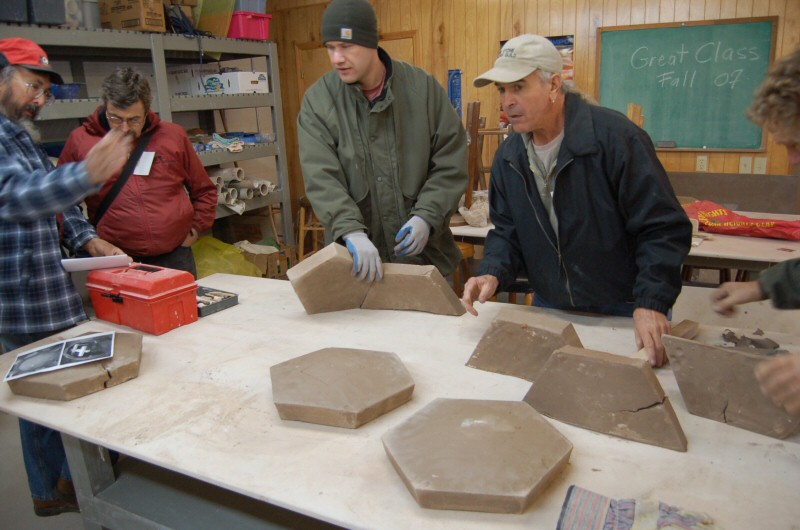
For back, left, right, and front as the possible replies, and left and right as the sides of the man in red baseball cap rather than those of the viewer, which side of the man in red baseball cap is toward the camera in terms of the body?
right

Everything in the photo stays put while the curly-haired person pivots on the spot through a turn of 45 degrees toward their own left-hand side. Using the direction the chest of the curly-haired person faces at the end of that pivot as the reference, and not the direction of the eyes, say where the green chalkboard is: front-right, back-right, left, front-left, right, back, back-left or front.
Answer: back-right

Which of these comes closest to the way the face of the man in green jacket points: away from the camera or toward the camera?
toward the camera

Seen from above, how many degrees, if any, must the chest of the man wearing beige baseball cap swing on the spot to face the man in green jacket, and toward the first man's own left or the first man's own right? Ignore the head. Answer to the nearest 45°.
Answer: approximately 90° to the first man's own right

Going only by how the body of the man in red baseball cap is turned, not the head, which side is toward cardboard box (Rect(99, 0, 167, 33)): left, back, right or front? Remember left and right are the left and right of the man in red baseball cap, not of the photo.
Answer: left

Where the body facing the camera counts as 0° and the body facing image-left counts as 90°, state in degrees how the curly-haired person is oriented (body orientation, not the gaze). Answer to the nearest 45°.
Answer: approximately 90°

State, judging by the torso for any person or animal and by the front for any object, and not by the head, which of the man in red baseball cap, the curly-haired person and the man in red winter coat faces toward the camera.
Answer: the man in red winter coat

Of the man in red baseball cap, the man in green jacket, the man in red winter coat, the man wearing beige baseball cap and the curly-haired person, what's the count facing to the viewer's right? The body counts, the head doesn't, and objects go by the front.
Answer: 1

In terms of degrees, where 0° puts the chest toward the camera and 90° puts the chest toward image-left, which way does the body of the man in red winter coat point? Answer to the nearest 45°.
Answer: approximately 0°

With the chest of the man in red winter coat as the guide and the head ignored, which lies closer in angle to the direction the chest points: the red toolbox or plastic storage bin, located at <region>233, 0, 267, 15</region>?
the red toolbox

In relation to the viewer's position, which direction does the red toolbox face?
facing the viewer and to the left of the viewer

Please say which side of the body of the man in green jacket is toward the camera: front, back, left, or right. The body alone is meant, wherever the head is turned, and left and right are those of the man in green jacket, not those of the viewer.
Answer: front

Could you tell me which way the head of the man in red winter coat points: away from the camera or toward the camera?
toward the camera

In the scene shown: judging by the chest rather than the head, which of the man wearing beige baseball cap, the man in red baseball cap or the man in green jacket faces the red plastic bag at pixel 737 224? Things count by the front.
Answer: the man in red baseball cap

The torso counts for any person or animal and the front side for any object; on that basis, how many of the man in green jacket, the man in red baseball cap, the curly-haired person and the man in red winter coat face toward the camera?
2
